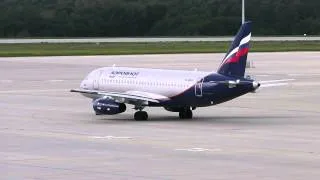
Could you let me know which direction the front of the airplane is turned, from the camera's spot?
facing away from the viewer and to the left of the viewer
